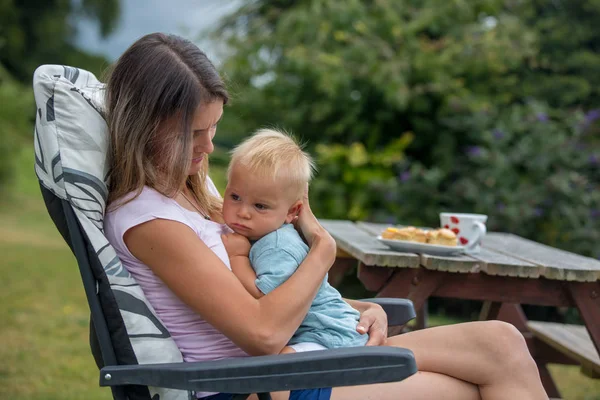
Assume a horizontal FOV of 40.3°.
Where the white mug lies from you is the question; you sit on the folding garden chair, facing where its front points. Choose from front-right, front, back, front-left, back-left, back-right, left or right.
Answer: front-left

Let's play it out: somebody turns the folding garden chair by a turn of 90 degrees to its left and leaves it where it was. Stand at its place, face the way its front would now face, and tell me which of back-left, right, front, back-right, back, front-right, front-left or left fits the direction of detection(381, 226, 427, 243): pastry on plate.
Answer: front-right

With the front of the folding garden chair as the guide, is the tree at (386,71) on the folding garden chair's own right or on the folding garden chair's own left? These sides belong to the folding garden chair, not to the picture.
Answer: on the folding garden chair's own left

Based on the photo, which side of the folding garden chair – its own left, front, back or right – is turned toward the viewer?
right

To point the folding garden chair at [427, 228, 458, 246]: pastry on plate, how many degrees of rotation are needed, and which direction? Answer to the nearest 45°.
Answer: approximately 45° to its left

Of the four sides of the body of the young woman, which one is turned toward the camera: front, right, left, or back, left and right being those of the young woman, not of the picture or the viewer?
right

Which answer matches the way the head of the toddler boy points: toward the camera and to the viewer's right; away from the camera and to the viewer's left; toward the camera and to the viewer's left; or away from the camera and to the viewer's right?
toward the camera and to the viewer's left
